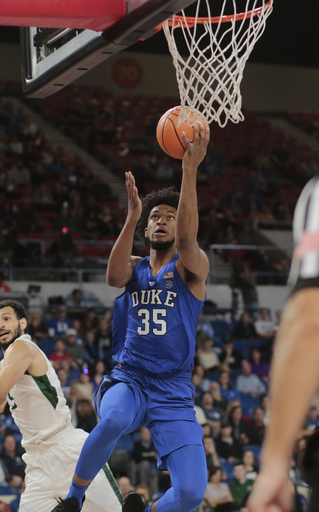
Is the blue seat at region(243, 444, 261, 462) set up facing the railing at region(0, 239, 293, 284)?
no

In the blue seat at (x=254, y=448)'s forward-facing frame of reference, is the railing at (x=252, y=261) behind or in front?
behind

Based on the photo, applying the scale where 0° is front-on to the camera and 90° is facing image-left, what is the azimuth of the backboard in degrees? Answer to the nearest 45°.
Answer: approximately 225°

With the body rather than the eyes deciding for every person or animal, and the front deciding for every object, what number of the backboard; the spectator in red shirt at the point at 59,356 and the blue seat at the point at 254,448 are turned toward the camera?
2

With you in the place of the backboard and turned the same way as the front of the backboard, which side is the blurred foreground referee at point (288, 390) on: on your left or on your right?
on your right

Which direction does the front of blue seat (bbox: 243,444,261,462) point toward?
toward the camera

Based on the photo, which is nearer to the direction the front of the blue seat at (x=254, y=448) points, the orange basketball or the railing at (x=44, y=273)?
the orange basketball

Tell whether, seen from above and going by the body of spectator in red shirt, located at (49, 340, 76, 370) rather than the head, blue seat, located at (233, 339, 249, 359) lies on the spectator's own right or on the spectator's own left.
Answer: on the spectator's own left

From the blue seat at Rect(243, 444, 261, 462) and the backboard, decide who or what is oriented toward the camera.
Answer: the blue seat

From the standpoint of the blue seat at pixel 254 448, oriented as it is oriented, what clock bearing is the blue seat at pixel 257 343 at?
the blue seat at pixel 257 343 is roughly at 6 o'clock from the blue seat at pixel 254 448.

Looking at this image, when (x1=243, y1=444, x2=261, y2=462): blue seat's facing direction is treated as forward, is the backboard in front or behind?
in front

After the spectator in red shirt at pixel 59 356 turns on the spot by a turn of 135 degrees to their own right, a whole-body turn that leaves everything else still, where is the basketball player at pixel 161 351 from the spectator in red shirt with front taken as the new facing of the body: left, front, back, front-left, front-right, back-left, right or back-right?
back-left

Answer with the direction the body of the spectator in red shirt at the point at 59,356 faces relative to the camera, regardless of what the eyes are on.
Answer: toward the camera
